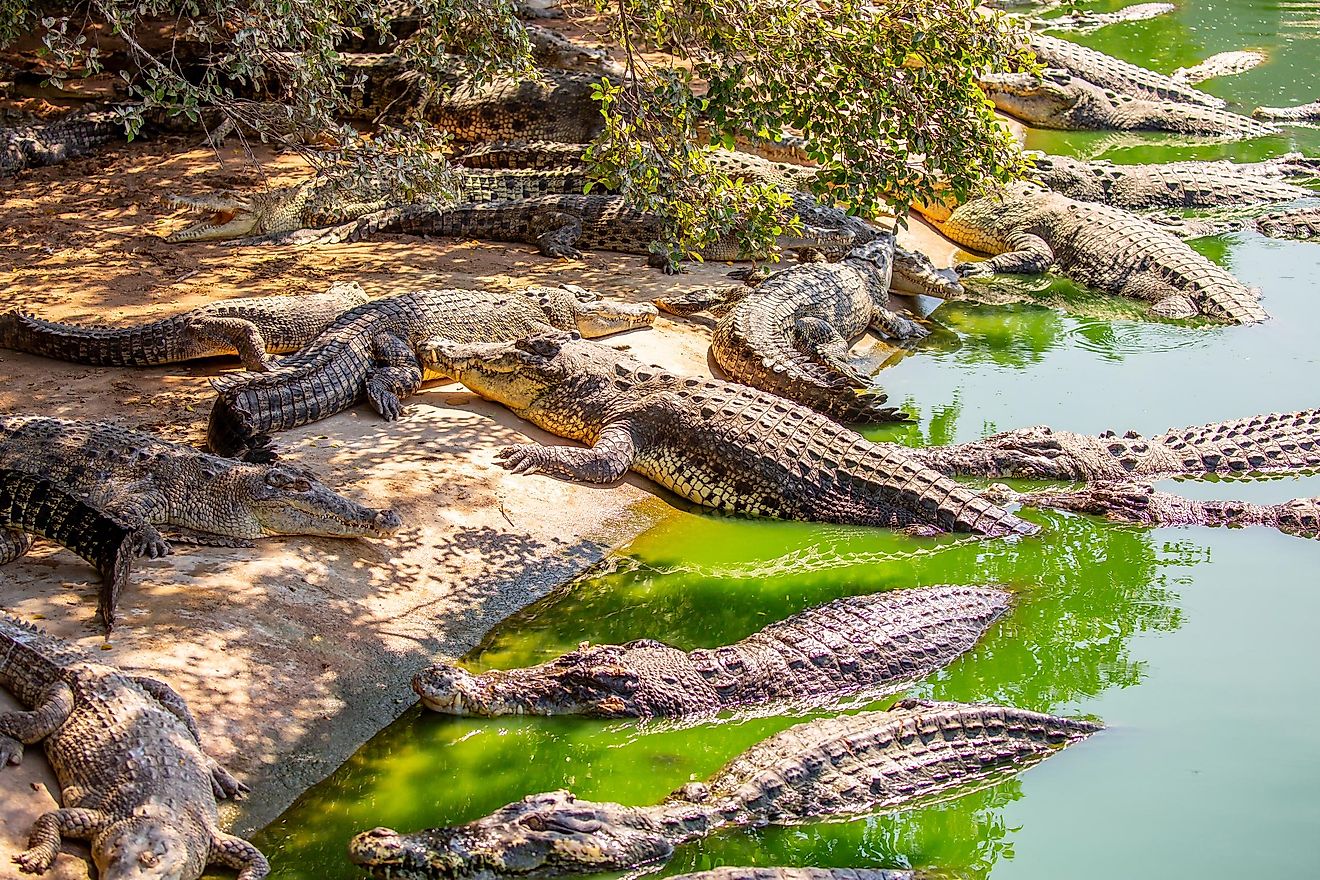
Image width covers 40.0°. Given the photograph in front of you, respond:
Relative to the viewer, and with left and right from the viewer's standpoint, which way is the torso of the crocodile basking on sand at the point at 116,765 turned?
facing the viewer

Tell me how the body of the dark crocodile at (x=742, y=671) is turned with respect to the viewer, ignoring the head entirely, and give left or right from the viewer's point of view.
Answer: facing to the left of the viewer

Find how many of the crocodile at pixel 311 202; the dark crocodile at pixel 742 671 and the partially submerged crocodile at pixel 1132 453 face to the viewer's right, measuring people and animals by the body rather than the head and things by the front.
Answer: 0

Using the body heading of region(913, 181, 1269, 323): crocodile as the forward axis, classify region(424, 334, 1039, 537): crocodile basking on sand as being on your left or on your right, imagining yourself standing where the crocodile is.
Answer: on your left

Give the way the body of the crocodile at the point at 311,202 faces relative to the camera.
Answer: to the viewer's left

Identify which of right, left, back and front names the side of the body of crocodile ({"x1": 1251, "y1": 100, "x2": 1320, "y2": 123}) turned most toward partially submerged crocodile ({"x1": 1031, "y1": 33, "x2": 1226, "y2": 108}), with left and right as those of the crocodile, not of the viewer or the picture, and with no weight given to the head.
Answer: front

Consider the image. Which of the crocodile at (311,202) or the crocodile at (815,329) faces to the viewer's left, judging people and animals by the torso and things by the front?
the crocodile at (311,202)

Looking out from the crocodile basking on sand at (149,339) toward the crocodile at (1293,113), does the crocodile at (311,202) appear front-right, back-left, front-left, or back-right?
front-left

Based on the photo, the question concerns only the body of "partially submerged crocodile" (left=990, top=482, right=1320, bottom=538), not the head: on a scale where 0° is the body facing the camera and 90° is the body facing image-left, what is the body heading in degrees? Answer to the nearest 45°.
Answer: approximately 90°

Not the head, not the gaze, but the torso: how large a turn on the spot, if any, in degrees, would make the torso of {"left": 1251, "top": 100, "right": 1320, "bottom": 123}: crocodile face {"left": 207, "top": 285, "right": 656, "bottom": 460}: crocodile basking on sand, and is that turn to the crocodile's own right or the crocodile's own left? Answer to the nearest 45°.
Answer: approximately 90° to the crocodile's own left

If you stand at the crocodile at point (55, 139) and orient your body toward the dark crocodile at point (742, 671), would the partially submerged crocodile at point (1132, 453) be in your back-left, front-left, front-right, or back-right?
front-left

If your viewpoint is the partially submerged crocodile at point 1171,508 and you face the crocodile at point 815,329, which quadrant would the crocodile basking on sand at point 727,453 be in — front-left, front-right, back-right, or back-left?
front-left

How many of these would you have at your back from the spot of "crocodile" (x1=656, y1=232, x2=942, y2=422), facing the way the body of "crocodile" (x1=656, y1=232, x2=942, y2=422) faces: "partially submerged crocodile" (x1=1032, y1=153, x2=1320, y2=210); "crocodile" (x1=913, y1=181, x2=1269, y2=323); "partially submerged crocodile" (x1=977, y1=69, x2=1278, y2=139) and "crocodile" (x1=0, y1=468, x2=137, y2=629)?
1

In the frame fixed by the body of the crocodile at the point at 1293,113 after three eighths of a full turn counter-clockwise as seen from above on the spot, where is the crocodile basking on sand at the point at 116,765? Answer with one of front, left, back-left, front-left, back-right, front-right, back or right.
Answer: front-right

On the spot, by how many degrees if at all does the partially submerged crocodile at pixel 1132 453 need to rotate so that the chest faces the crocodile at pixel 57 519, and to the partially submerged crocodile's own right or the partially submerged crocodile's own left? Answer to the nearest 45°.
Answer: approximately 45° to the partially submerged crocodile's own left

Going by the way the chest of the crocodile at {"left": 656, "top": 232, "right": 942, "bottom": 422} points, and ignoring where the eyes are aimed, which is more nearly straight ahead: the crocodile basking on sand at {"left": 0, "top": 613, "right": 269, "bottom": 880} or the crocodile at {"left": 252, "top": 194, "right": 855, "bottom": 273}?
the crocodile
